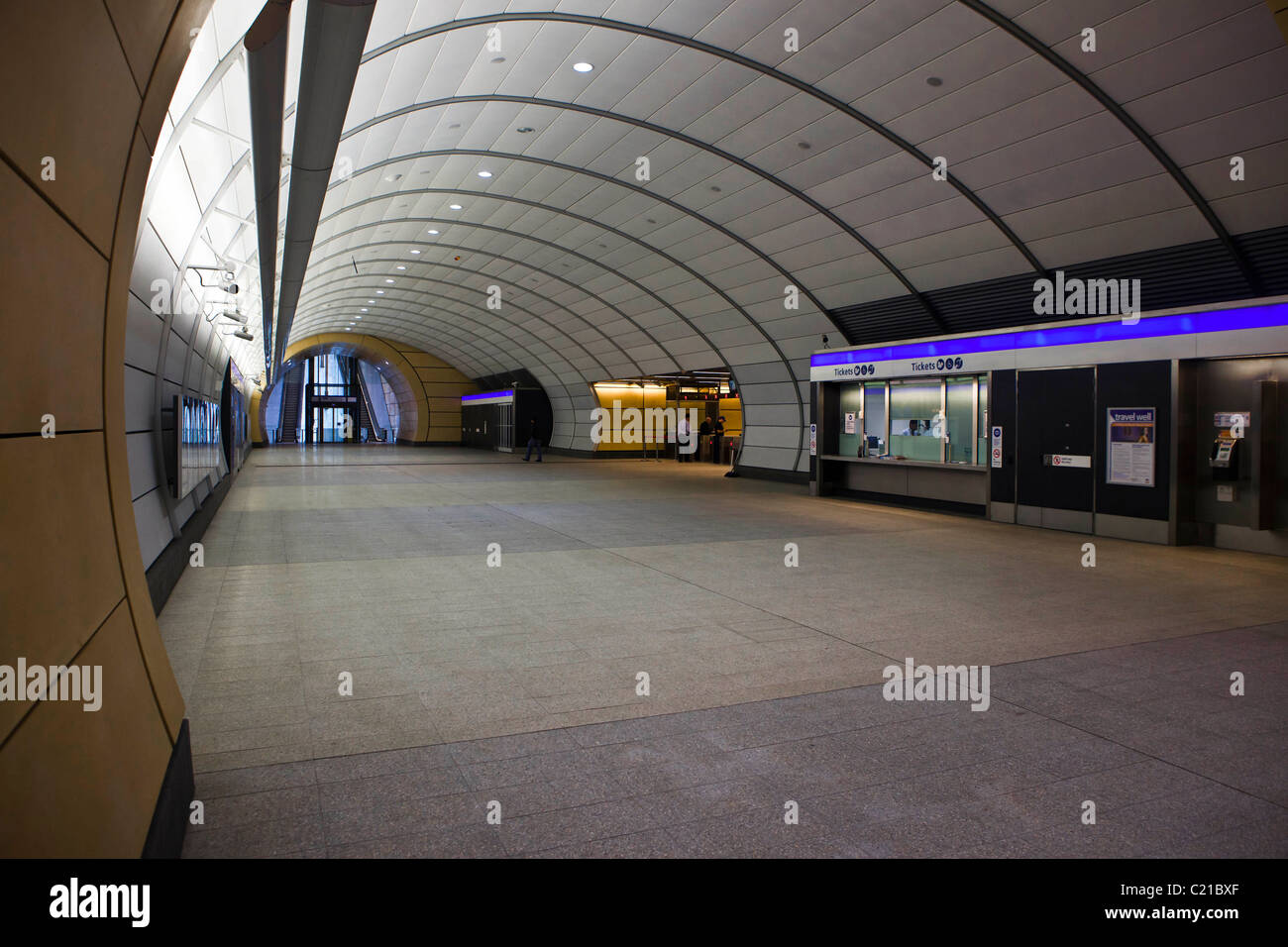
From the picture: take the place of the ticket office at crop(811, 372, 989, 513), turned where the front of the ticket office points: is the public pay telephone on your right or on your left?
on your left

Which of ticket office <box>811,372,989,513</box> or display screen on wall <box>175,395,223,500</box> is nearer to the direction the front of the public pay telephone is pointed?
the display screen on wall

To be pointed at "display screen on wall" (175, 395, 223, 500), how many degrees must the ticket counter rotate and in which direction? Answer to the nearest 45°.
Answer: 0° — it already faces it
